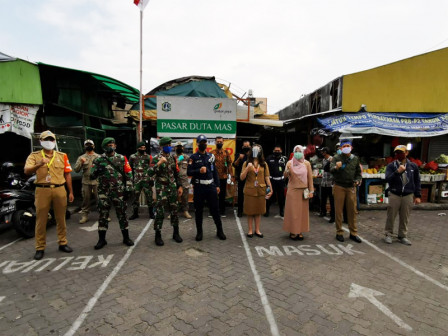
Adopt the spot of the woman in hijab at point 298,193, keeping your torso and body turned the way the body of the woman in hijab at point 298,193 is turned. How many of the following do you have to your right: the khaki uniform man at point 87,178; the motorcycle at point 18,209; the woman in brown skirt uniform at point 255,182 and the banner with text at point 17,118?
4

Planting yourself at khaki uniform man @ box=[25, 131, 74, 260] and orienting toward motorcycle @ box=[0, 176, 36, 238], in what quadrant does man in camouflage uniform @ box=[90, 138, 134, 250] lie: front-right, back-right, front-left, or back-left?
back-right

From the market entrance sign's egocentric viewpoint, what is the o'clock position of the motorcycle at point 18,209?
The motorcycle is roughly at 2 o'clock from the market entrance sign.

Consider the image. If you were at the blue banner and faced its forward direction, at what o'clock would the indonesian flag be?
The indonesian flag is roughly at 2 o'clock from the blue banner.

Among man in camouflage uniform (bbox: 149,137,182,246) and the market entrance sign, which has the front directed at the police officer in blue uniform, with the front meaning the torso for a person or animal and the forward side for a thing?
the market entrance sign

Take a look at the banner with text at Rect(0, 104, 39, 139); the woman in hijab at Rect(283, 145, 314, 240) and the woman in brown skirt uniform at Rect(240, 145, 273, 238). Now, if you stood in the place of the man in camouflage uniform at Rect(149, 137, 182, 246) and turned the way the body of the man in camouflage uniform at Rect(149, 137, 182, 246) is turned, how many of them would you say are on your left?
2

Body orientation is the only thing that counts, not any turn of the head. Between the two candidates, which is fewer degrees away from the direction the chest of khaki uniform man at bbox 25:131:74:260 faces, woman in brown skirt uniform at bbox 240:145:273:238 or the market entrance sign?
the woman in brown skirt uniform

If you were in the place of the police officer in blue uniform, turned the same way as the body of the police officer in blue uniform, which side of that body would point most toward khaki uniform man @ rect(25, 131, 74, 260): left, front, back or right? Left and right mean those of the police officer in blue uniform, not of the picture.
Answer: right

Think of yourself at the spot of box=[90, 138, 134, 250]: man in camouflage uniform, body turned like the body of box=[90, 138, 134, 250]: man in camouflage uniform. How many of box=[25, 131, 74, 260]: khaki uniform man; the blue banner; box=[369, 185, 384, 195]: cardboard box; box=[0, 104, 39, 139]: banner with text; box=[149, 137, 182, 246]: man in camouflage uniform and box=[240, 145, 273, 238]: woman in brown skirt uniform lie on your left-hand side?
4
